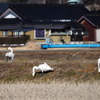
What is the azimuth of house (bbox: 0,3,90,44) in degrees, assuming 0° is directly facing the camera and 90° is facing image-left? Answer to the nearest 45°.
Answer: approximately 0°

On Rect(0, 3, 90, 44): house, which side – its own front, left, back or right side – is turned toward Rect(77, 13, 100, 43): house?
left
